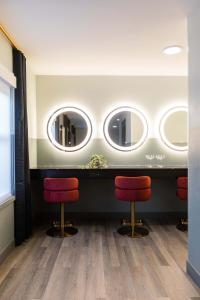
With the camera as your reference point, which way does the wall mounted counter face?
facing the viewer

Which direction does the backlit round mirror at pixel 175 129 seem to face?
toward the camera

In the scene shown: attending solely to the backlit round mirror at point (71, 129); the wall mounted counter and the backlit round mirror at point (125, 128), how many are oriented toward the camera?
3

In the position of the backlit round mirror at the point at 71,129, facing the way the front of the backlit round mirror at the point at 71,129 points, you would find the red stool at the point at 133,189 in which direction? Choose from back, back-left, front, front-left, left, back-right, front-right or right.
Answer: front-left

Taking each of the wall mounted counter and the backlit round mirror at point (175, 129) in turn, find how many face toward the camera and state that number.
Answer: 2

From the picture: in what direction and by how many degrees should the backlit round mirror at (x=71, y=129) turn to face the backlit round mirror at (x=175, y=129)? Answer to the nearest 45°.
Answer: approximately 90° to its left

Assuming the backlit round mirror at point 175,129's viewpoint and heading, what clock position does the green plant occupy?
The green plant is roughly at 2 o'clock from the backlit round mirror.

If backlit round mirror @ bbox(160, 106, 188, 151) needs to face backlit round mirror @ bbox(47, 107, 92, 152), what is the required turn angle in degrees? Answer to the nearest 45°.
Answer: approximately 90° to its right
